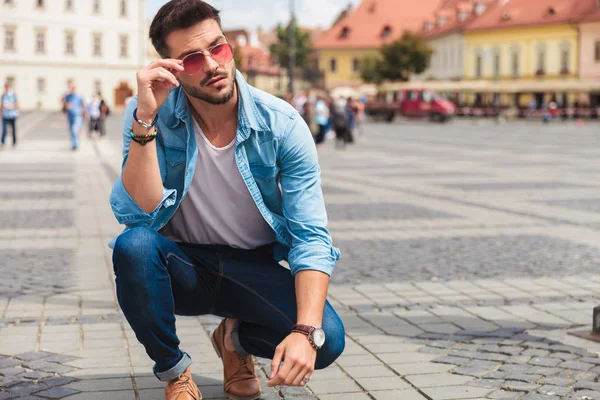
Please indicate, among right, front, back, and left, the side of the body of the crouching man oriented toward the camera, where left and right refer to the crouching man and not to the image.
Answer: front

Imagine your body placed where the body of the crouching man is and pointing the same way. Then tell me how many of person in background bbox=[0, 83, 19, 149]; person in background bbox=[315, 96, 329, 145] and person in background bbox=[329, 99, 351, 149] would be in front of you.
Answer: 0

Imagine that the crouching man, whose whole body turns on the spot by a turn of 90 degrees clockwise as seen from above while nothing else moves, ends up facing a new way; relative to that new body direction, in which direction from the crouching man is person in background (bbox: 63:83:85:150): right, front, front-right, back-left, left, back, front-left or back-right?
right

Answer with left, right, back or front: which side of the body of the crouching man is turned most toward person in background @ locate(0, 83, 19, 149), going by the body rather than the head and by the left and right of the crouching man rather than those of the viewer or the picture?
back

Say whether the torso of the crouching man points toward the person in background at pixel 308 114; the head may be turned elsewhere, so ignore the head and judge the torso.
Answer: no

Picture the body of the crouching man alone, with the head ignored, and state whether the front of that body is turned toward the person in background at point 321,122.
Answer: no

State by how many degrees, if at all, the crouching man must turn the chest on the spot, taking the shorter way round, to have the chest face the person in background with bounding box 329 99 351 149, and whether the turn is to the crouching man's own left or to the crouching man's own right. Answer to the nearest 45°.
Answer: approximately 180°
